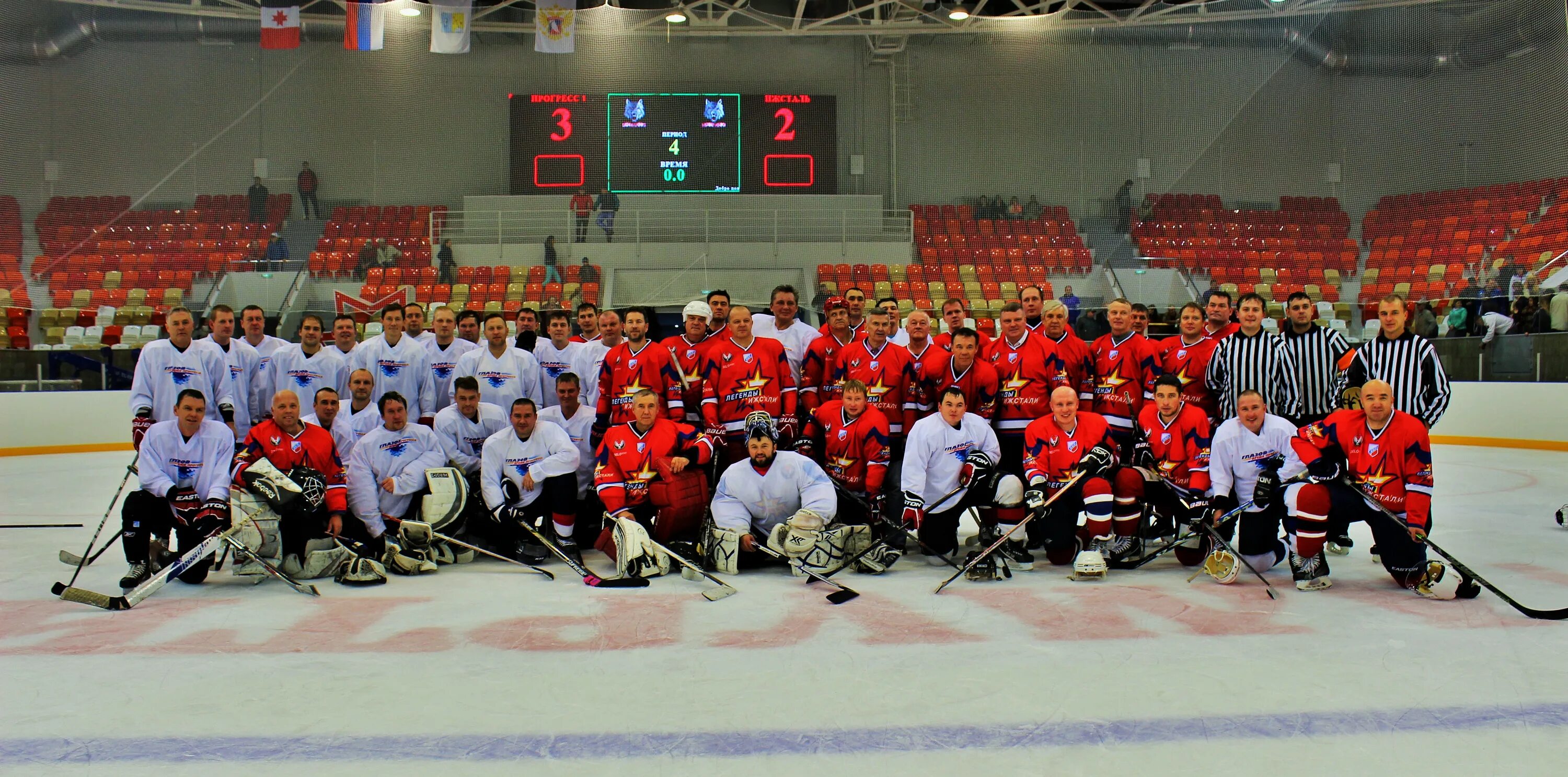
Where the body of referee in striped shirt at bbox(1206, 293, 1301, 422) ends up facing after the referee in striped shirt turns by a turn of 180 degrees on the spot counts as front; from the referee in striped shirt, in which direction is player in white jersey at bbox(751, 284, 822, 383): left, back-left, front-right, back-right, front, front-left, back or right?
left

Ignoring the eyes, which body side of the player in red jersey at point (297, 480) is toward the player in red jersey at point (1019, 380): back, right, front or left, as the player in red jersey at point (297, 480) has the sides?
left

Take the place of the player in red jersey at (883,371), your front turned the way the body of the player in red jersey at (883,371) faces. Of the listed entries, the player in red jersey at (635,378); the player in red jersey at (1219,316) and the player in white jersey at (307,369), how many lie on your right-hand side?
2

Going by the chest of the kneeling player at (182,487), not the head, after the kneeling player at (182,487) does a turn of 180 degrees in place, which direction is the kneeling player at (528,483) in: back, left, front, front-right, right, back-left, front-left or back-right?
right

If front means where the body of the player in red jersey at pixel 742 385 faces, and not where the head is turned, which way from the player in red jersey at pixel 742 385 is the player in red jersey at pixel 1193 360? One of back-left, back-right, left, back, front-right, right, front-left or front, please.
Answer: left

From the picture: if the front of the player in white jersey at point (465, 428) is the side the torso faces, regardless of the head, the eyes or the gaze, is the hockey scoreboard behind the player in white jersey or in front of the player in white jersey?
behind

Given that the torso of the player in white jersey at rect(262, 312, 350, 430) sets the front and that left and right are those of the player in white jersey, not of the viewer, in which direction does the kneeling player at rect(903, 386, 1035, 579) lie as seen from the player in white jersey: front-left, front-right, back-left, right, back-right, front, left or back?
front-left

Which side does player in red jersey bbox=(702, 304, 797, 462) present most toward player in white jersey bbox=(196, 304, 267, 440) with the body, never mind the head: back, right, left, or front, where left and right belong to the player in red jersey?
right
